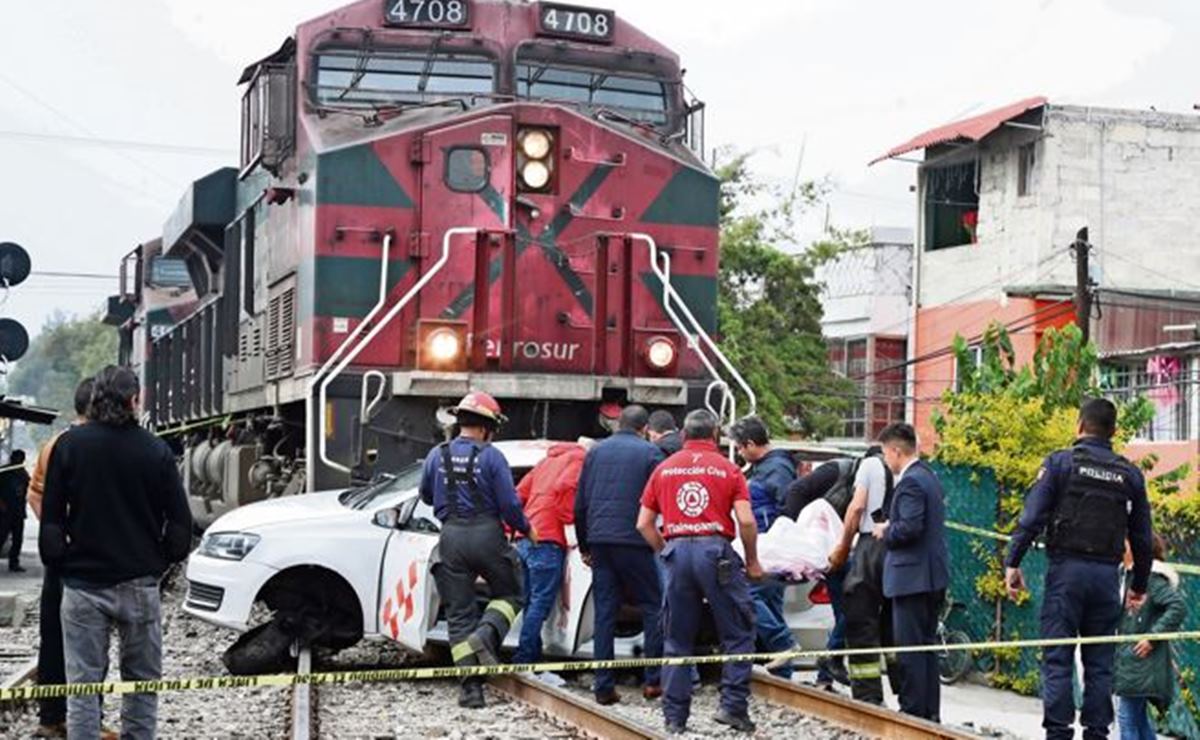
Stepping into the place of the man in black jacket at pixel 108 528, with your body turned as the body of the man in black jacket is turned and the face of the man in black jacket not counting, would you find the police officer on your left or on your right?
on your right

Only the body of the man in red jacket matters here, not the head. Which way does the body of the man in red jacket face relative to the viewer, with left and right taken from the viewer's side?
facing away from the viewer and to the right of the viewer

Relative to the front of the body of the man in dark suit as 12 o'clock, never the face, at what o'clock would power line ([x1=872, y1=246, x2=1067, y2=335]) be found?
The power line is roughly at 3 o'clock from the man in dark suit.

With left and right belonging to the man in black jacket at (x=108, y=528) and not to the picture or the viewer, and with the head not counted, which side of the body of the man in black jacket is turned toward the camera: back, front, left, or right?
back

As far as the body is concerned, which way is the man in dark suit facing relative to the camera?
to the viewer's left

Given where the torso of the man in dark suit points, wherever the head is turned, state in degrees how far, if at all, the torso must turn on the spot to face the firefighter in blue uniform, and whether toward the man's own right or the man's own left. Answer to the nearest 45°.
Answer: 0° — they already face them

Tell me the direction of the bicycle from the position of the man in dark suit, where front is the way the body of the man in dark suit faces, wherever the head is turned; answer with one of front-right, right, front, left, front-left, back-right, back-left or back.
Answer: right

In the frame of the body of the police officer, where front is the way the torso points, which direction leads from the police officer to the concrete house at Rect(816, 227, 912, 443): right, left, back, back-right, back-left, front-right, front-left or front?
front

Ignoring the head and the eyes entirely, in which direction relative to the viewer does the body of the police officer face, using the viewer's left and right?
facing away from the viewer

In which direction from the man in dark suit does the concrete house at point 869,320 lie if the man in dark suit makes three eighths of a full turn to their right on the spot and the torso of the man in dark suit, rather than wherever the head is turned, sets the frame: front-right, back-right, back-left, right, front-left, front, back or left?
front-left

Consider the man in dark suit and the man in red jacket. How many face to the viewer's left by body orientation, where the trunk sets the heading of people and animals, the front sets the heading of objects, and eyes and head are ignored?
1

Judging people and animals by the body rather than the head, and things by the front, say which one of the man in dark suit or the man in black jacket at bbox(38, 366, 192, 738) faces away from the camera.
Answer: the man in black jacket

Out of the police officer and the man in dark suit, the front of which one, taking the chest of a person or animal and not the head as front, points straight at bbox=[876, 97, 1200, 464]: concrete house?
the police officer

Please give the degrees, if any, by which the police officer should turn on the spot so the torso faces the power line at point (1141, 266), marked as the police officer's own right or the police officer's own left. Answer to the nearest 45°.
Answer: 0° — they already face it

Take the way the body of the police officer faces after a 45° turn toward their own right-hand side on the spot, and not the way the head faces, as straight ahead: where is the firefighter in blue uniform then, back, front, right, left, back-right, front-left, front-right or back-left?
back-left
